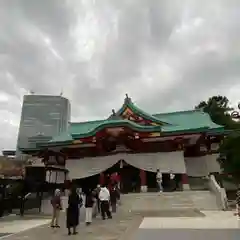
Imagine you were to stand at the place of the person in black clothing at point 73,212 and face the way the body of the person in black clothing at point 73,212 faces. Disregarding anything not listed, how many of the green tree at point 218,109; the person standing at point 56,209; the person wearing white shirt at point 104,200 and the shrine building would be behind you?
0

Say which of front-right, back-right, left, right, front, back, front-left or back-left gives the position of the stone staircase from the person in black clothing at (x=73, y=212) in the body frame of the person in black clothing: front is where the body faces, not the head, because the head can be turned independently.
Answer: front-right

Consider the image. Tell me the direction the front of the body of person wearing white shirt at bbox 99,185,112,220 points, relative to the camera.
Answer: away from the camera

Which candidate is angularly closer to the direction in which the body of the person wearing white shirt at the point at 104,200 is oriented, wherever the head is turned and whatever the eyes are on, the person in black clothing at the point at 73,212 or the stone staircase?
the stone staircase

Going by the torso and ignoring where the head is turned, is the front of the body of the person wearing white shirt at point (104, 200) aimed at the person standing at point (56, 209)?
no

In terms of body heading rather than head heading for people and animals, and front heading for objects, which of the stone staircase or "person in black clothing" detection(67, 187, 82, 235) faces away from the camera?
the person in black clothing

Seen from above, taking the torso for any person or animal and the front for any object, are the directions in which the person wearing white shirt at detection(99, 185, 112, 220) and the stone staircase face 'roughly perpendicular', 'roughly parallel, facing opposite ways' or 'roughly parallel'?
roughly parallel, facing opposite ways

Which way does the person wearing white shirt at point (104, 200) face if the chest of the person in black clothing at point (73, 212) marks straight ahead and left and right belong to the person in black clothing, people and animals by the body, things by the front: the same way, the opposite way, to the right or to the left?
the same way

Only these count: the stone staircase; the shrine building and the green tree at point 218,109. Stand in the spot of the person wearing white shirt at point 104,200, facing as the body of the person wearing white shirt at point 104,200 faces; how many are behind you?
0

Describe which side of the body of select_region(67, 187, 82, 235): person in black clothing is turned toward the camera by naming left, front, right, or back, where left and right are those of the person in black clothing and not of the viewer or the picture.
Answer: back

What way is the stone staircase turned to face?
toward the camera
